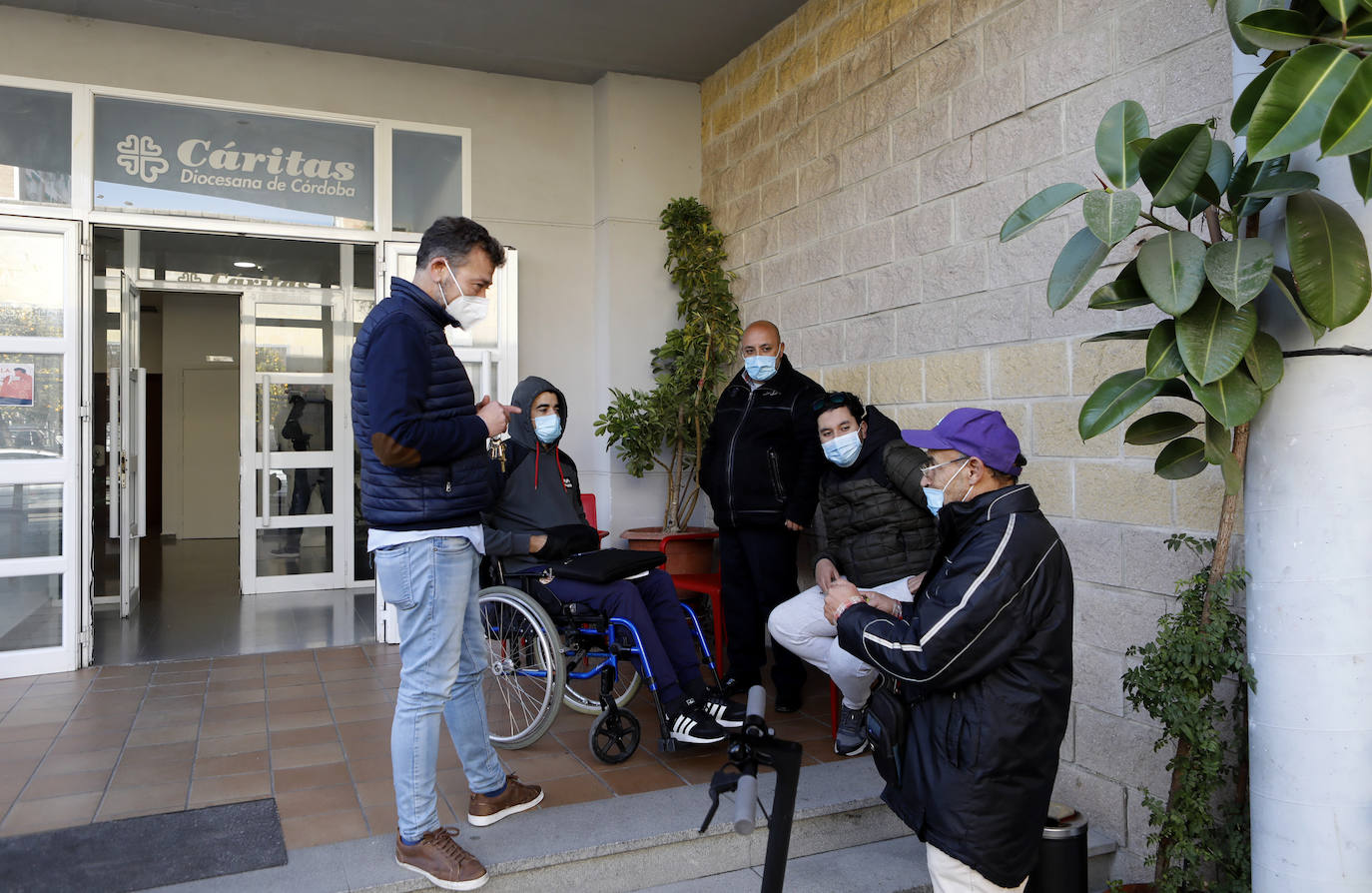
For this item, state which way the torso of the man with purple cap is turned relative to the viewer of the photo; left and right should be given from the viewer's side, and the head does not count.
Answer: facing to the left of the viewer

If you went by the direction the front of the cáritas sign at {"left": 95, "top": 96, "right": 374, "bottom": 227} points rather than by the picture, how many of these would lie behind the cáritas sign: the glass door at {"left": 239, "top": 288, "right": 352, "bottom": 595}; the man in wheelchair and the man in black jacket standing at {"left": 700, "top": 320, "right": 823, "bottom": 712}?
1

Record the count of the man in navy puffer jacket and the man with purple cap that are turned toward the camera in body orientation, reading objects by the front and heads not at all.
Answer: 0

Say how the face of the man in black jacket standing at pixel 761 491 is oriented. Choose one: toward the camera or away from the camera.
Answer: toward the camera

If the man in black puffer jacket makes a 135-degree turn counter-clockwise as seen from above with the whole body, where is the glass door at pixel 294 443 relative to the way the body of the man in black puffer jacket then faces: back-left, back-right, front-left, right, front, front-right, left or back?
back-left

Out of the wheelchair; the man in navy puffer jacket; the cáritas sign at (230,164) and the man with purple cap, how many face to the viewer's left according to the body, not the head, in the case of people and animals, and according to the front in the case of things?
1

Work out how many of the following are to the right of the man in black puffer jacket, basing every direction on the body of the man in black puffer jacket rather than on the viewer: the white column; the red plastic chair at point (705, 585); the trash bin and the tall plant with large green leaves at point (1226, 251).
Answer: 1

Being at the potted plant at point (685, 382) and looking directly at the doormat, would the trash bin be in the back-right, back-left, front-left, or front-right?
front-left

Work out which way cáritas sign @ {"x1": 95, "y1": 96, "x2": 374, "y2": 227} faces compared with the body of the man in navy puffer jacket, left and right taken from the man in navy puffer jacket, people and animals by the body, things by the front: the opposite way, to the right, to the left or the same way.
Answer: to the right

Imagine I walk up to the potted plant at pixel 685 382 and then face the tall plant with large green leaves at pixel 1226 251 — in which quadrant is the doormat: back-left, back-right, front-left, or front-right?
front-right

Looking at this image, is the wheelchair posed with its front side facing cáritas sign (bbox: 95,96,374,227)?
no

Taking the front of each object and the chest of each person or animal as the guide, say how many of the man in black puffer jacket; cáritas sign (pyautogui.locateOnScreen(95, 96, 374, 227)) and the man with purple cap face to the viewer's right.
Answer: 0

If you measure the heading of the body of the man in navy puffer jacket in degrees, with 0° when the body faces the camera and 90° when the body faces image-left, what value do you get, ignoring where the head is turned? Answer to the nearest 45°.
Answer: approximately 270°

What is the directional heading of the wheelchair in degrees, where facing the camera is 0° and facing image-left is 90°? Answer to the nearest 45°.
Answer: approximately 315°
